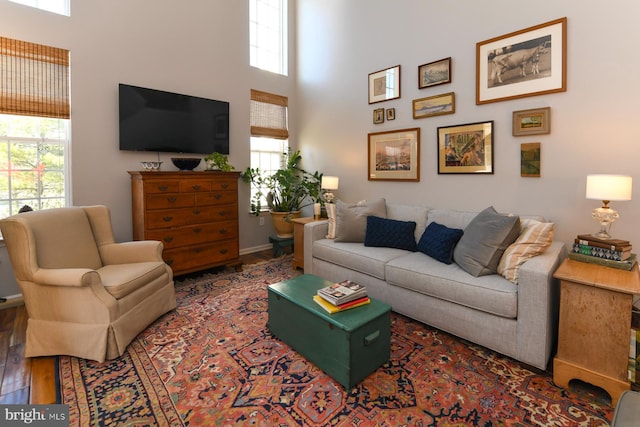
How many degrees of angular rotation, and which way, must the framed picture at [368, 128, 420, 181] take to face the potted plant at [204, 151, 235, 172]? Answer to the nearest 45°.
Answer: approximately 45° to its right

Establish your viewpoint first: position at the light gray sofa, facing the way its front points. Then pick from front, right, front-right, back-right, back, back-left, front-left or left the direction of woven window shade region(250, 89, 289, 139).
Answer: right

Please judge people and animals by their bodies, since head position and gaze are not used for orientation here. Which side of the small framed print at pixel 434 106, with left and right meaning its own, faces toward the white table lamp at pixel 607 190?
left

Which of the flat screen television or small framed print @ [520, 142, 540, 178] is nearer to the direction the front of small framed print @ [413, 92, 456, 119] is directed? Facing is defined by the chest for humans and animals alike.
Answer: the flat screen television

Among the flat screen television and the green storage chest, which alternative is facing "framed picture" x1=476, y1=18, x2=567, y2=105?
the flat screen television

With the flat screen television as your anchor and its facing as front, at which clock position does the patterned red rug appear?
The patterned red rug is roughly at 1 o'clock from the flat screen television.

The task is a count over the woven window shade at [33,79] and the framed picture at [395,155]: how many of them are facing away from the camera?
0

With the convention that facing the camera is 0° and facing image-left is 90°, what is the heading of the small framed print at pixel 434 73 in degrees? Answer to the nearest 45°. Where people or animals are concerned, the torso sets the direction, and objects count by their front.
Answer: approximately 45°

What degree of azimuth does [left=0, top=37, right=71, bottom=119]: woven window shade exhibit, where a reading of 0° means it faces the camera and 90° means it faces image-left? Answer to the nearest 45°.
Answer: approximately 315°

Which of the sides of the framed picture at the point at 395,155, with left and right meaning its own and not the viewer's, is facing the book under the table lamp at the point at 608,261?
left
